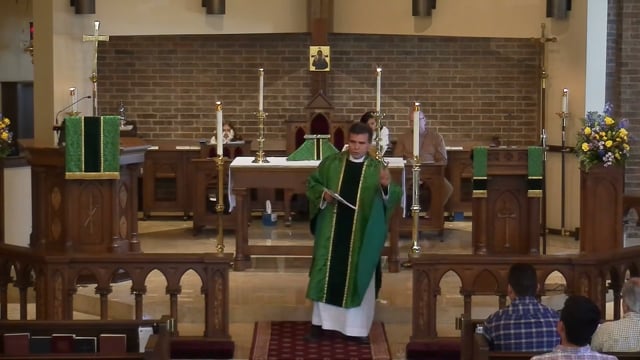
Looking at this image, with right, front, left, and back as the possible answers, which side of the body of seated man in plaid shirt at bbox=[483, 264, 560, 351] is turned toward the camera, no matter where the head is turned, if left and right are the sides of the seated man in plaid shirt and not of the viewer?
back

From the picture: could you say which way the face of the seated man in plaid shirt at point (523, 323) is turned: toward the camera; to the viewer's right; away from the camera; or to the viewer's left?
away from the camera

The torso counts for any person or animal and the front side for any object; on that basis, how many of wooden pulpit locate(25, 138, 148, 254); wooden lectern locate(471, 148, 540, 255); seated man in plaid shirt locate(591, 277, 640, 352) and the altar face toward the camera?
3

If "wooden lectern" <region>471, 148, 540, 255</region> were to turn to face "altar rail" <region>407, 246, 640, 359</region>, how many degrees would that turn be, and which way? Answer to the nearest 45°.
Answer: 0° — it already faces it

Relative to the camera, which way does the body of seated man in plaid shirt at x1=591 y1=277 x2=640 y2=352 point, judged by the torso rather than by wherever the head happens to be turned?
away from the camera

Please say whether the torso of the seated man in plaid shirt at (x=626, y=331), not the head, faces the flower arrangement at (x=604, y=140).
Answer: yes

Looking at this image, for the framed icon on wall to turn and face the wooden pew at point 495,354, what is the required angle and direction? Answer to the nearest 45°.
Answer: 0° — it already faces it

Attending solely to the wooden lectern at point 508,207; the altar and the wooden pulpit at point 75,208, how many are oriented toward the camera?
3

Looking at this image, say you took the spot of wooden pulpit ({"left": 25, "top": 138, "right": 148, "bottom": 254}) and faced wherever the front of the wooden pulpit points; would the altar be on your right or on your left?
on your left

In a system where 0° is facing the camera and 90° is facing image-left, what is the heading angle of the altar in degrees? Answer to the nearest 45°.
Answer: approximately 0°

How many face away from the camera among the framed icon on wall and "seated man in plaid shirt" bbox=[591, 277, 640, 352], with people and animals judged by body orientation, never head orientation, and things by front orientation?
1

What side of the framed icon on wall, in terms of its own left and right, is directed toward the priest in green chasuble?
front

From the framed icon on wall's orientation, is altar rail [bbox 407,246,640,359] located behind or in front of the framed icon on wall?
in front

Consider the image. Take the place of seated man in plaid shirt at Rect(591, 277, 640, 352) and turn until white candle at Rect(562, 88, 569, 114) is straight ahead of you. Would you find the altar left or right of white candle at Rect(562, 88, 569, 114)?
left
